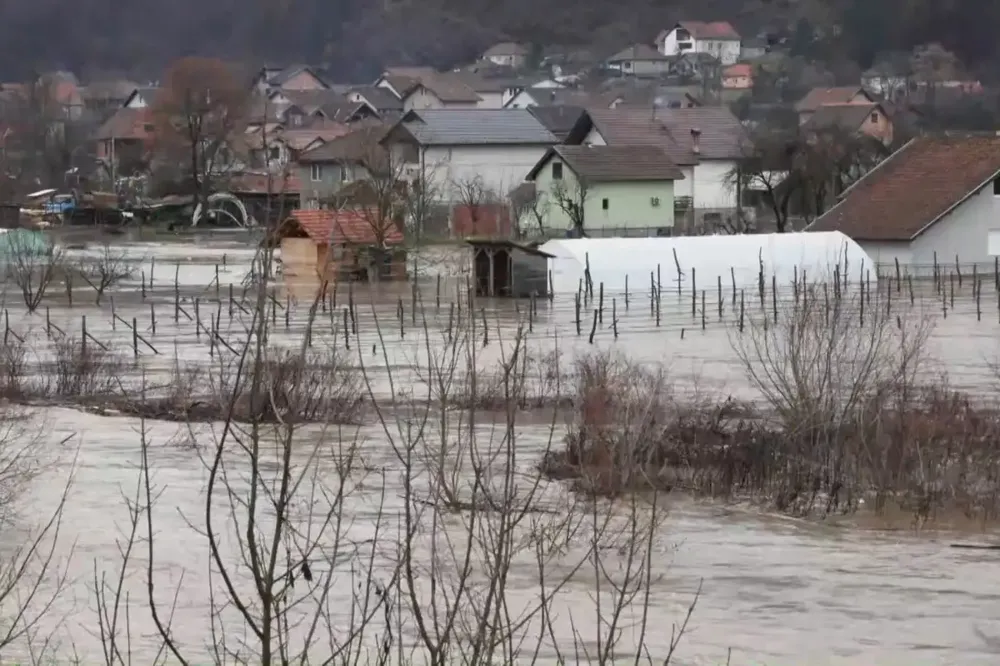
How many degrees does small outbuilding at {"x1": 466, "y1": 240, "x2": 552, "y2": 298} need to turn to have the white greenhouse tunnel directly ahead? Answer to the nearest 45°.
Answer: approximately 135° to its left

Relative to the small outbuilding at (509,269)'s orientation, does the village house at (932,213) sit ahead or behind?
behind

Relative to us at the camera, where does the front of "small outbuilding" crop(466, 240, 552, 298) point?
facing the viewer and to the left of the viewer

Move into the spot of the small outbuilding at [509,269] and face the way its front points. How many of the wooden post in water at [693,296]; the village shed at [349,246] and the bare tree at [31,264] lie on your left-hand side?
1

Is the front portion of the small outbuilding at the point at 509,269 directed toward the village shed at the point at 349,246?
no

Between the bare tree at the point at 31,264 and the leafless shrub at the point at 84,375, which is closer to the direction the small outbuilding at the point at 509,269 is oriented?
the leafless shrub

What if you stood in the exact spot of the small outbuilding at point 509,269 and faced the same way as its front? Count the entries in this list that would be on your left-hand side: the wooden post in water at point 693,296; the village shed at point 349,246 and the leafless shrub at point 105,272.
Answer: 1

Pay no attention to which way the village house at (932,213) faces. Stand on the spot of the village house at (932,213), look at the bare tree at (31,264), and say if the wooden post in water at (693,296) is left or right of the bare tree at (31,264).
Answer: left

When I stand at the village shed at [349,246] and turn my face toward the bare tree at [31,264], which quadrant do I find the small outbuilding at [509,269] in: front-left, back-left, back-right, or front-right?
back-left

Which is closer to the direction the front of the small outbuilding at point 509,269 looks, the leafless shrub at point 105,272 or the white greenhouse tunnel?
the leafless shrub

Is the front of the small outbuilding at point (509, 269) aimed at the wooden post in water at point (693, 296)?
no

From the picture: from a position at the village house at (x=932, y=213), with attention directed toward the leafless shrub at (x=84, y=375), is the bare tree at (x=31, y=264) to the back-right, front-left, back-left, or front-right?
front-right
